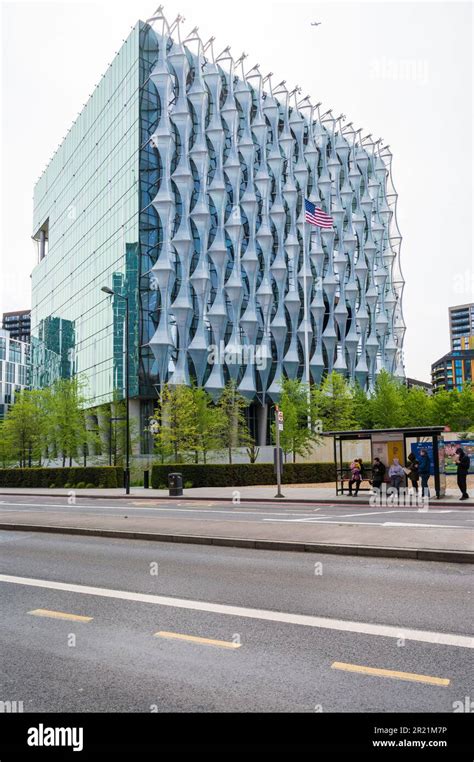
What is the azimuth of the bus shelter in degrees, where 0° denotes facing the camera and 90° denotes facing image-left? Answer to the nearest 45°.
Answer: approximately 0°

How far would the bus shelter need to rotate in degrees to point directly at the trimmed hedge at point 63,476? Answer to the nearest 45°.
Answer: approximately 135° to its right

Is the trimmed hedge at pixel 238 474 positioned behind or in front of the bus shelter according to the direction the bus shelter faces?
behind

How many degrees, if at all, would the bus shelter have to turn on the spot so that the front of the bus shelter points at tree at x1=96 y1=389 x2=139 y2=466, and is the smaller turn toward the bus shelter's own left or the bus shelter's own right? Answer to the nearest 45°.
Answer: approximately 135° to the bus shelter's own right

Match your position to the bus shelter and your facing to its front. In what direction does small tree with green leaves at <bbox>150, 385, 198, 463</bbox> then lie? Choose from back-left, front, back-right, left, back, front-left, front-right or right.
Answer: back-right
